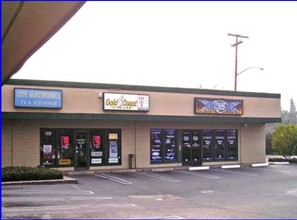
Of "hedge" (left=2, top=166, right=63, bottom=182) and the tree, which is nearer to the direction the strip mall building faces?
the hedge

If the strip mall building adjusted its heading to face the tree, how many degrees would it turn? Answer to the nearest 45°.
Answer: approximately 135° to its left

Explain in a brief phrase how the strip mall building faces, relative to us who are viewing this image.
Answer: facing the viewer
